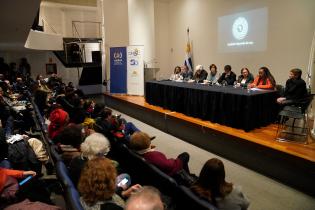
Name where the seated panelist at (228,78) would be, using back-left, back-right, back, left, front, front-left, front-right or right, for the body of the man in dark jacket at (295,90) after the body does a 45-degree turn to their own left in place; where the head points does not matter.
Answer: right

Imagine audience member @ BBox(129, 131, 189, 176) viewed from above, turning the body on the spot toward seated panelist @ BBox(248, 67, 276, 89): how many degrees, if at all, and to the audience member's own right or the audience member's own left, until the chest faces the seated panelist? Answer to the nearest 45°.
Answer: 0° — they already face them

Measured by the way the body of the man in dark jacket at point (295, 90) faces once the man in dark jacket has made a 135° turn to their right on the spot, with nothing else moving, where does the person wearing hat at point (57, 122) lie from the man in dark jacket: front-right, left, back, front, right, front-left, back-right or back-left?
back

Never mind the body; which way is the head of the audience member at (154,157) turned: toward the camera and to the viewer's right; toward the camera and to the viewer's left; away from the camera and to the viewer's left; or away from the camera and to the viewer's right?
away from the camera and to the viewer's right

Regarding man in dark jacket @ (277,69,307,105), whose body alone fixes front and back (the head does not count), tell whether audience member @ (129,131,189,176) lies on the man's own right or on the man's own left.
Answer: on the man's own left

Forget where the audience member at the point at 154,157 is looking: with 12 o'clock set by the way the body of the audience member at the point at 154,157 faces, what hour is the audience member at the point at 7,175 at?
the audience member at the point at 7,175 is roughly at 7 o'clock from the audience member at the point at 154,157.

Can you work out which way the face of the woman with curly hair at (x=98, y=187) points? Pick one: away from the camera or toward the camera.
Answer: away from the camera

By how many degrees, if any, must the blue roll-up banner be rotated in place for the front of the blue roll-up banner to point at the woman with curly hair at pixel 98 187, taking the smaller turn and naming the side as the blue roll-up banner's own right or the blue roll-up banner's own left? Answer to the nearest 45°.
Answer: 0° — it already faces them

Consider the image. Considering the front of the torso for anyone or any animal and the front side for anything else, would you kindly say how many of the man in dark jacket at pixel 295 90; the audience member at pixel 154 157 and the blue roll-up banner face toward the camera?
1

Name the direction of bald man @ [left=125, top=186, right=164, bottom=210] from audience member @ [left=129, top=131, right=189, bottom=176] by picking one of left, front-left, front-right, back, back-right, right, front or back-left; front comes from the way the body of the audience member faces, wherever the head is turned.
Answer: back-right

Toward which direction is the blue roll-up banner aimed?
toward the camera

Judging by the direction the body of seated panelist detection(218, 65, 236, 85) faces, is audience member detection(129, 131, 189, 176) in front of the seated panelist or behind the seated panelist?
in front

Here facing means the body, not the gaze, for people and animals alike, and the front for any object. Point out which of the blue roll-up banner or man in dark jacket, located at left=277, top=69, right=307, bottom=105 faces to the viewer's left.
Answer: the man in dark jacket

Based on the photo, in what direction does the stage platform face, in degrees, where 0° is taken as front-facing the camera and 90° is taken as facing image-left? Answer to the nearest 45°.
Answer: approximately 45°

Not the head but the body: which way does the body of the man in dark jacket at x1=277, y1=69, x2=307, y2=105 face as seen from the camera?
to the viewer's left

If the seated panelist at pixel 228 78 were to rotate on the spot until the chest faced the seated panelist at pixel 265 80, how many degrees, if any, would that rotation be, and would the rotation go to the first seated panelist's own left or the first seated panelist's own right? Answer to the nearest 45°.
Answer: approximately 90° to the first seated panelist's own left

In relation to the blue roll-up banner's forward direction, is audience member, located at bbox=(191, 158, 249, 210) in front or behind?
in front

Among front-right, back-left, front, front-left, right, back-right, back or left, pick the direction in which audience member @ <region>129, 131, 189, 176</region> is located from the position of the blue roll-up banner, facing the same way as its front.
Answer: front
